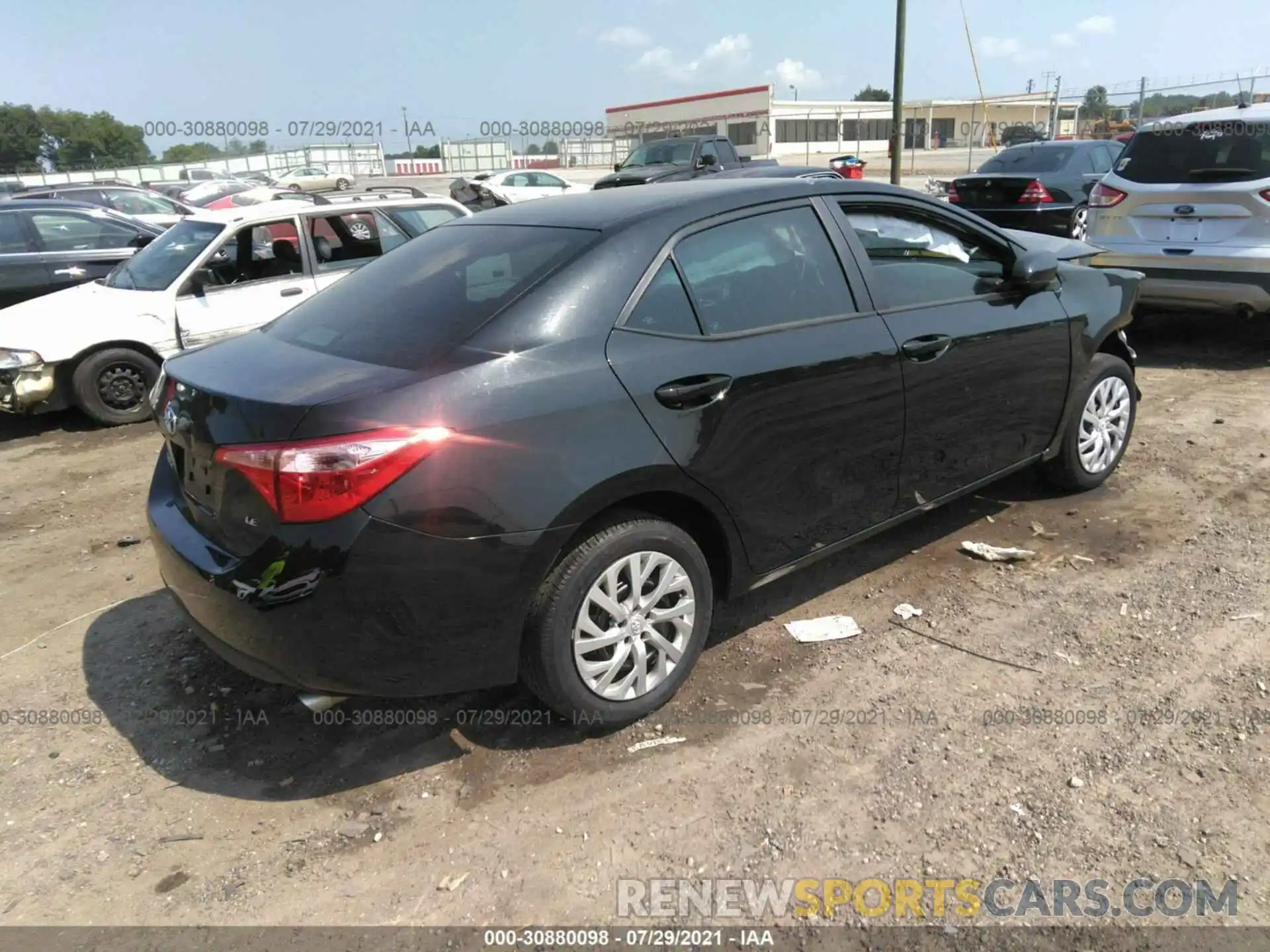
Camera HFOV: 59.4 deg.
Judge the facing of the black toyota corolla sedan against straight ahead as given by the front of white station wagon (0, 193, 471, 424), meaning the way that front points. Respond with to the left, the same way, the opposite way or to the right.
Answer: the opposite way

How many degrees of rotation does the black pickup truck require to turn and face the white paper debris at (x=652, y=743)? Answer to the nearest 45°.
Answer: approximately 45° to its left

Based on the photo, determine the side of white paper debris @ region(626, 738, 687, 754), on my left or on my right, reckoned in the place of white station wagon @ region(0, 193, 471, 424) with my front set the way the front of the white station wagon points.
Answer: on my left

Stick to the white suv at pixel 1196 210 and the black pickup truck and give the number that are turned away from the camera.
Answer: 1

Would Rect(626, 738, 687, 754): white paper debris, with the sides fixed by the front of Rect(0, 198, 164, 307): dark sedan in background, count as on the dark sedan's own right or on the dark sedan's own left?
on the dark sedan's own right

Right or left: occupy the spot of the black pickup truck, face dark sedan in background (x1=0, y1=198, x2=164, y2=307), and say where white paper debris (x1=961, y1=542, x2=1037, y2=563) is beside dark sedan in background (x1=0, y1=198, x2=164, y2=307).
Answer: left

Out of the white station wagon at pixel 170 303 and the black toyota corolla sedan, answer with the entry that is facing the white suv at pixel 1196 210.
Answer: the black toyota corolla sedan

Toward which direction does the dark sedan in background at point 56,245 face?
to the viewer's right

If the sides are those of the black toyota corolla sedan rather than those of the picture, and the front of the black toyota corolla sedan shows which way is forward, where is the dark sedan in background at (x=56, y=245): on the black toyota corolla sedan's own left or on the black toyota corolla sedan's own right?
on the black toyota corolla sedan's own left

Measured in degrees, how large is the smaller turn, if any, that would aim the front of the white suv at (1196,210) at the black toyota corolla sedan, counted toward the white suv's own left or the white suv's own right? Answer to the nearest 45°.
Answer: approximately 180°

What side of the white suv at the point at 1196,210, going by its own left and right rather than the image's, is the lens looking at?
back

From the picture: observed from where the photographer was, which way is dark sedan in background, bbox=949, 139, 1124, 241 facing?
facing away from the viewer and to the right of the viewer
